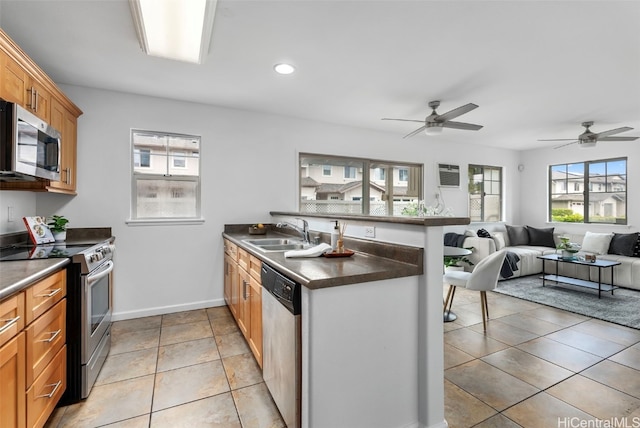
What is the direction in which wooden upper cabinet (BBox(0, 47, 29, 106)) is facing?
to the viewer's right

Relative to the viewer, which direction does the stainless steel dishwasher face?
to the viewer's left

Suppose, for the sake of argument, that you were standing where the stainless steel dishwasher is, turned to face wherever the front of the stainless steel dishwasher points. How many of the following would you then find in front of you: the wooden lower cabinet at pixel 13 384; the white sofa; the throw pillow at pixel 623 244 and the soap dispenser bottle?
1

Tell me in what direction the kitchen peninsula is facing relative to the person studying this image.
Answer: facing the viewer and to the left of the viewer

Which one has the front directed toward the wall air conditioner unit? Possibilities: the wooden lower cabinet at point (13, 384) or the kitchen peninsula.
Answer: the wooden lower cabinet

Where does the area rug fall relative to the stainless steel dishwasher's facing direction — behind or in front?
behind

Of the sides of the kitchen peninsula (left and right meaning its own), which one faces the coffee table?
back

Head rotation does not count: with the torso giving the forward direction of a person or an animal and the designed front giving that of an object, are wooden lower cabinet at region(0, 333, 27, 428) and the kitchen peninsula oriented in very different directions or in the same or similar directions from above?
very different directions

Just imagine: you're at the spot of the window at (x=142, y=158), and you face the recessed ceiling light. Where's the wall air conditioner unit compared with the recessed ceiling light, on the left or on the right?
left

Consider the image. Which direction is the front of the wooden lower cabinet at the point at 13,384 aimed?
to the viewer's right

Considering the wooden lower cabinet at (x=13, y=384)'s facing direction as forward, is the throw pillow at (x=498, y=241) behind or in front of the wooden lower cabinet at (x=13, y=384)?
in front

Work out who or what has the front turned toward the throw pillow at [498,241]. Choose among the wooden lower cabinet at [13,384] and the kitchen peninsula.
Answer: the wooden lower cabinet

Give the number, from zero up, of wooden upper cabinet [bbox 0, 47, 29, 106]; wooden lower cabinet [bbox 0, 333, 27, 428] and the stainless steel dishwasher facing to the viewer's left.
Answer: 1

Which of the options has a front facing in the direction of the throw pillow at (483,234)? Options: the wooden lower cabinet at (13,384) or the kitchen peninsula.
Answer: the wooden lower cabinet

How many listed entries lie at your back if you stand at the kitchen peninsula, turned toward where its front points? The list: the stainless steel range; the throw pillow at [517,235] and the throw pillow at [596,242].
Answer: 2
